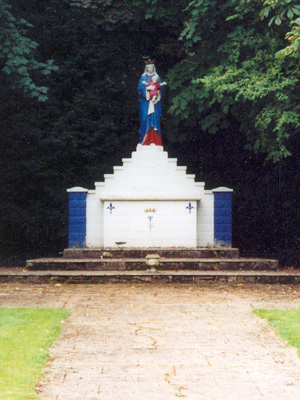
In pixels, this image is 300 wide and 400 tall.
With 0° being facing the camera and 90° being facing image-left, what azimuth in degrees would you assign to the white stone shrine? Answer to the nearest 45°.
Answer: approximately 0°

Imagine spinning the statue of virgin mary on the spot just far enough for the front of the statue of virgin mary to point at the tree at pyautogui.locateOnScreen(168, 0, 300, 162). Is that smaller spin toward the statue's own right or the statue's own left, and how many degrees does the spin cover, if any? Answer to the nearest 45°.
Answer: approximately 90° to the statue's own left

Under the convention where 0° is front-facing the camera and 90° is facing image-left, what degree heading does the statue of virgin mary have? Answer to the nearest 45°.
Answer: approximately 0°

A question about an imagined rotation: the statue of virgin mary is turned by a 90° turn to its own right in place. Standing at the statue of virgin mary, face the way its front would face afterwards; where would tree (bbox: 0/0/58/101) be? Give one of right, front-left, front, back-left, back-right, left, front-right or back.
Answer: front
